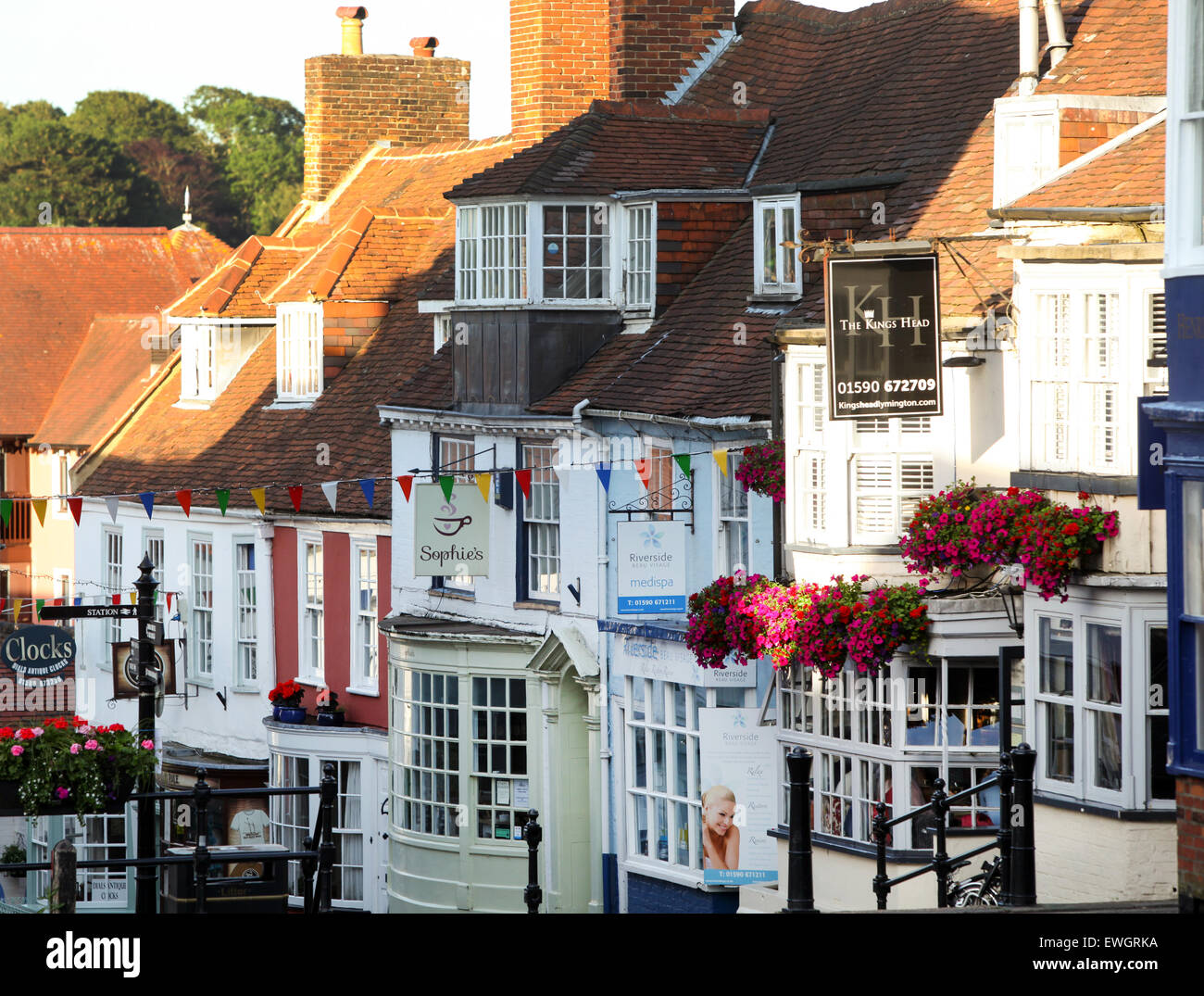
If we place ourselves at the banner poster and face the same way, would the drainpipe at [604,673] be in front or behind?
behind

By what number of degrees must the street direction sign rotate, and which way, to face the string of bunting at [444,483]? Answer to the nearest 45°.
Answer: approximately 135° to its left

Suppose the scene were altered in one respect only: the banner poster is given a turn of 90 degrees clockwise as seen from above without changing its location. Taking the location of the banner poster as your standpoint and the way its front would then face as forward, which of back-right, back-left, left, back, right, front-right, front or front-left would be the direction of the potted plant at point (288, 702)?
front-right

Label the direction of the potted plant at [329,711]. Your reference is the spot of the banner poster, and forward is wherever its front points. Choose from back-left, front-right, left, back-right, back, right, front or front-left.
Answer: back-right

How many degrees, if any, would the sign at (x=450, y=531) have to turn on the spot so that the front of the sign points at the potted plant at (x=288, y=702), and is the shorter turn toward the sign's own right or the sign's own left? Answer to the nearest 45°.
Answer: approximately 135° to the sign's own right

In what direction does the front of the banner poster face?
toward the camera

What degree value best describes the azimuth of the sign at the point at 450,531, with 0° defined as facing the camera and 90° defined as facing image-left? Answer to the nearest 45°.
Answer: approximately 0°

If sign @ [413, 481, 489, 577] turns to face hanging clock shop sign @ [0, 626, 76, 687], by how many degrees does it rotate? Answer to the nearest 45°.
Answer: approximately 135° to its right

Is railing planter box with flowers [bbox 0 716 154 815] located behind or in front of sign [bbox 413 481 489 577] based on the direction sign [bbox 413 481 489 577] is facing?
in front
